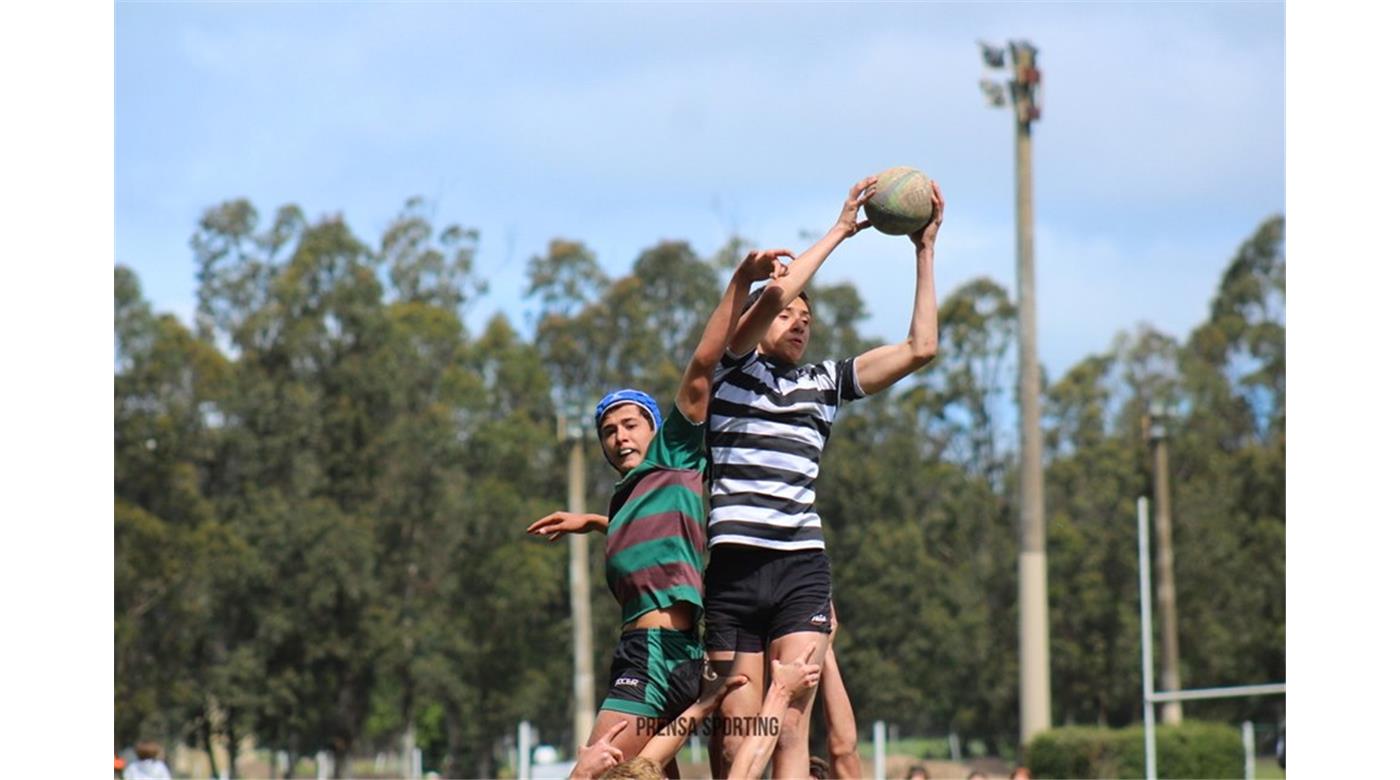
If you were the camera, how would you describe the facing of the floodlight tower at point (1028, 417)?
facing to the left of the viewer
